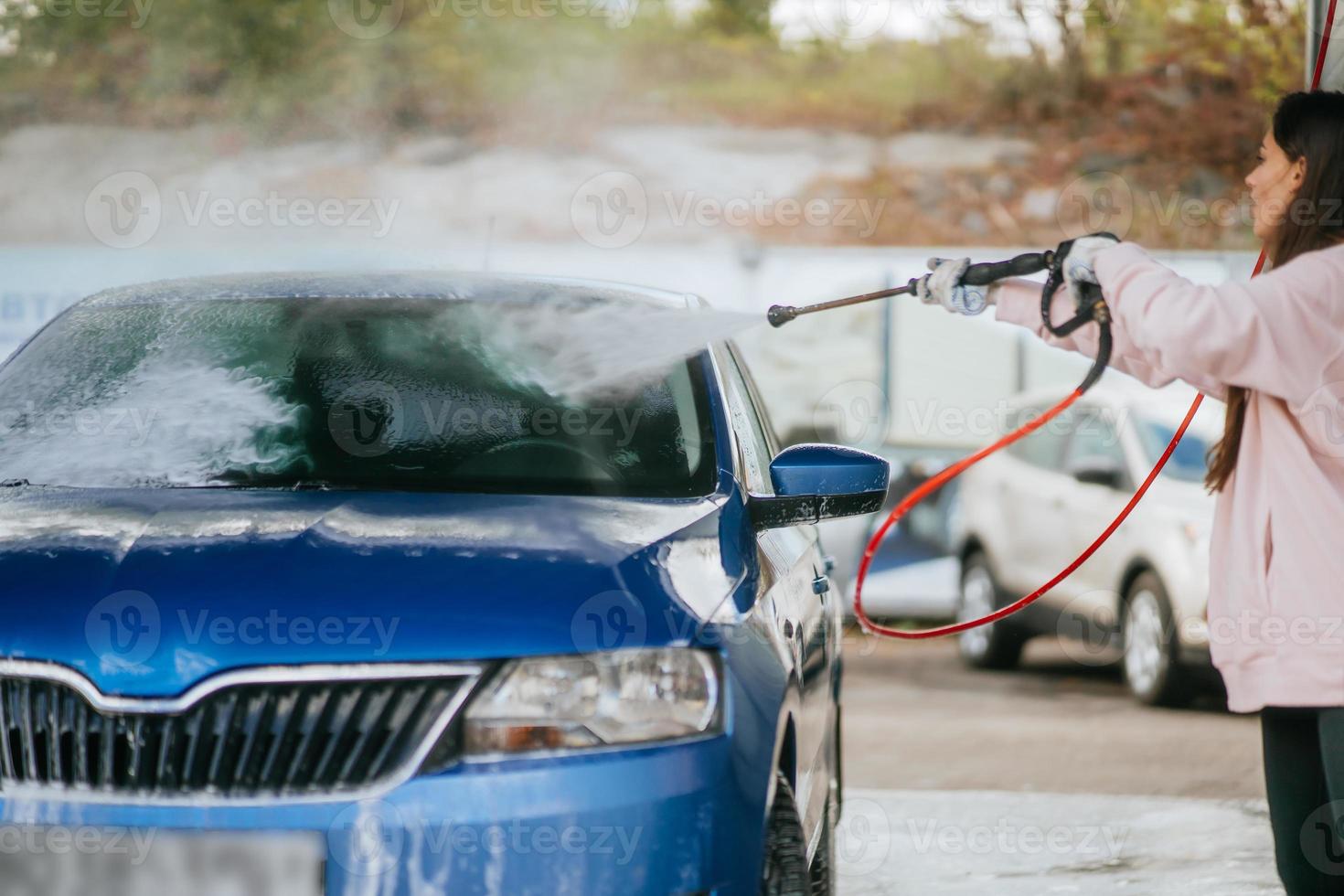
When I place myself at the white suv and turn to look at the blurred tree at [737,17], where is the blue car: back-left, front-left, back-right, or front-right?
back-left

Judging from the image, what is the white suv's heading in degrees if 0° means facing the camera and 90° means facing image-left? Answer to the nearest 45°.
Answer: approximately 315°

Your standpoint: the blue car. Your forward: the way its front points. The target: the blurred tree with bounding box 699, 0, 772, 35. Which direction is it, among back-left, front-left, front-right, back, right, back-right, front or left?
back

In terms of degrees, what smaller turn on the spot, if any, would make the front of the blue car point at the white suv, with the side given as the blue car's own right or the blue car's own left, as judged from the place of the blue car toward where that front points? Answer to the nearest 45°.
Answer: approximately 135° to the blue car's own left

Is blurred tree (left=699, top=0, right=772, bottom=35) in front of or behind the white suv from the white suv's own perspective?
behind

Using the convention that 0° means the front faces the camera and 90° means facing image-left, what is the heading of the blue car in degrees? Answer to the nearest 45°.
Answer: approximately 0°

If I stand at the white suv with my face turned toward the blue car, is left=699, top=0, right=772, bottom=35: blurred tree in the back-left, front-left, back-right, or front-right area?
back-right
